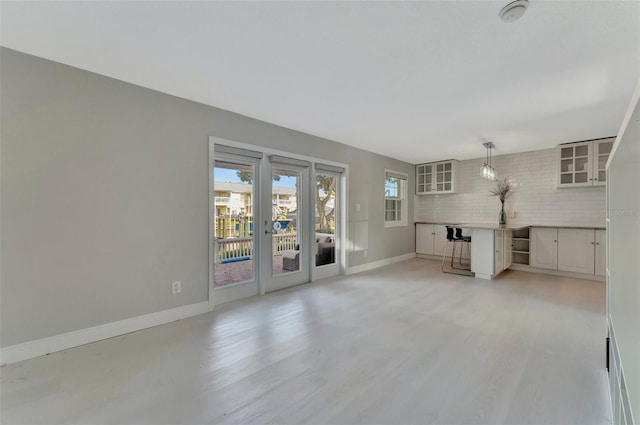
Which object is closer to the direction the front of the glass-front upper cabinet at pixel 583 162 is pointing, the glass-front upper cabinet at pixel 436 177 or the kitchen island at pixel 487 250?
the kitchen island

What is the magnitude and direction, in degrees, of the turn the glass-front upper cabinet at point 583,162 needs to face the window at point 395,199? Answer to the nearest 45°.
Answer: approximately 90° to its right

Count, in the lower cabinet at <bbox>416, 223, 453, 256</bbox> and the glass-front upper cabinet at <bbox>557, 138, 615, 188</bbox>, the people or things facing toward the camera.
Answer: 2

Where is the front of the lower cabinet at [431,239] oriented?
toward the camera

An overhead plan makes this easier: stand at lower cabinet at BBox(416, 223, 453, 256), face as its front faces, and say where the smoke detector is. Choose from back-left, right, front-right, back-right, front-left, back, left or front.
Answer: front

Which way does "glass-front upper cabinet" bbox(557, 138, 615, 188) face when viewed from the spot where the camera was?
facing the viewer

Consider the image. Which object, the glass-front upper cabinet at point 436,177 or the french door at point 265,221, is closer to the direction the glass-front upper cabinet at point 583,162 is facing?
the french door

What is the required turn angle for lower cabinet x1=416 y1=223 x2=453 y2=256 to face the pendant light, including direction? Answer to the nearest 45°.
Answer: approximately 45° to its left

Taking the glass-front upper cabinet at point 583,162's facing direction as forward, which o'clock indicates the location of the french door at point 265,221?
The french door is roughly at 1 o'clock from the glass-front upper cabinet.

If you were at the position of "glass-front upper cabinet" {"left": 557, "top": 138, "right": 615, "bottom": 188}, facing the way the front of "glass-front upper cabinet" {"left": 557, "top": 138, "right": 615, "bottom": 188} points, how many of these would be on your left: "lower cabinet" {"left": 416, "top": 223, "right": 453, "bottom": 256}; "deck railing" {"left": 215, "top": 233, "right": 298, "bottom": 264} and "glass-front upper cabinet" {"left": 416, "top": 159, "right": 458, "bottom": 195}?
0

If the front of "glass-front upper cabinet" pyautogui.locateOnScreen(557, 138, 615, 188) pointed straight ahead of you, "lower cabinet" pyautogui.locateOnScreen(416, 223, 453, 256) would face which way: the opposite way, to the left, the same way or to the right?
the same way

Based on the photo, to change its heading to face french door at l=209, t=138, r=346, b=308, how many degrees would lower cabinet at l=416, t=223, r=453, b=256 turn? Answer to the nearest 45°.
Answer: approximately 45° to its right
